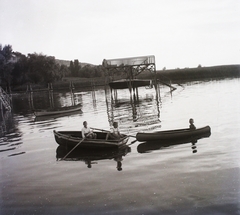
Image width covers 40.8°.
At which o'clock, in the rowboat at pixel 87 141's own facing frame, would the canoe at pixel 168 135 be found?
The canoe is roughly at 6 o'clock from the rowboat.

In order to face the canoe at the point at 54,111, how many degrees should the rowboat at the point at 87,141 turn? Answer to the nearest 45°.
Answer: approximately 90° to its right

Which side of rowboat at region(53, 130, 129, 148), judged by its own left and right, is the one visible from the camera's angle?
left
